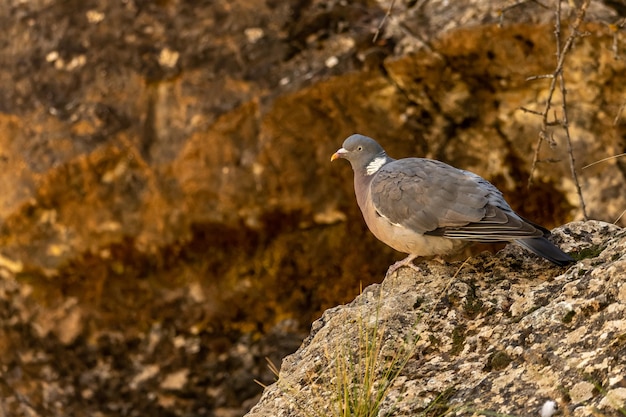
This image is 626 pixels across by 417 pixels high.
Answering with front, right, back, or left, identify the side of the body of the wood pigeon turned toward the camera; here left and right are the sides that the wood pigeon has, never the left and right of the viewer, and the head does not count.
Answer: left
